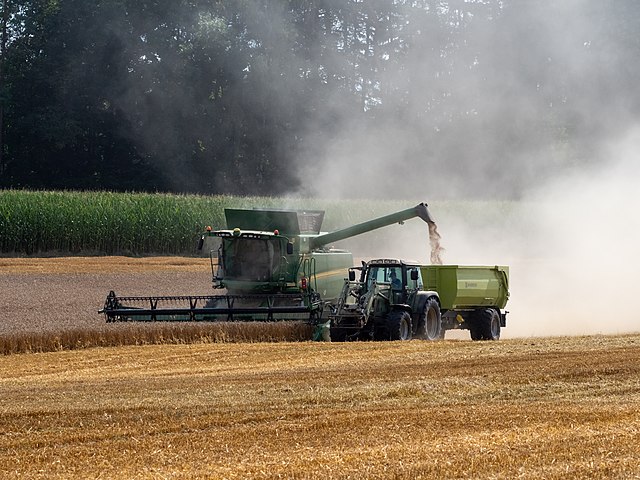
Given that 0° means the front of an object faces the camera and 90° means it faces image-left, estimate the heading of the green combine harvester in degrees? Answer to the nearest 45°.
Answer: approximately 45°

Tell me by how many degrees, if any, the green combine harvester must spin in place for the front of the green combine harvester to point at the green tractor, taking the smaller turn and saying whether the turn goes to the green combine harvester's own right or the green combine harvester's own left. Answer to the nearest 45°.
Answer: approximately 135° to the green combine harvester's own left

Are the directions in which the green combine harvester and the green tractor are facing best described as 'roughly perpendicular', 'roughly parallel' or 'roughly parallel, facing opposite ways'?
roughly parallel

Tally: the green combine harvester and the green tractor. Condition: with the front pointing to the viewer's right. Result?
0

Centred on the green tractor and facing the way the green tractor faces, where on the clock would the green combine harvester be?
The green combine harvester is roughly at 2 o'clock from the green tractor.

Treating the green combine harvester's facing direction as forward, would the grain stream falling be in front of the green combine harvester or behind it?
behind

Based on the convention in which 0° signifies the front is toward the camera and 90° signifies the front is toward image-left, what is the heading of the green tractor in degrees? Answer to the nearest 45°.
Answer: approximately 45°
